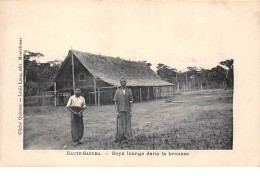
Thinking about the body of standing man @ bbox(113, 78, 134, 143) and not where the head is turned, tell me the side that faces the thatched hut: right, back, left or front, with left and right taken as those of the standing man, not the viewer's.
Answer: back

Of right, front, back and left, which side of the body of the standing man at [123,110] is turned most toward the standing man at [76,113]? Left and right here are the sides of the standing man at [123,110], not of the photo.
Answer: right

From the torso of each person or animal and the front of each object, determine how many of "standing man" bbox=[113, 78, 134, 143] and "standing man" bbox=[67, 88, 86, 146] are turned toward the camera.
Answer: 2

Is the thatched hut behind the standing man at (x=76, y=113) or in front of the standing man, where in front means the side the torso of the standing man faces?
behind
